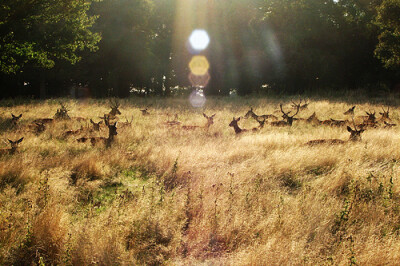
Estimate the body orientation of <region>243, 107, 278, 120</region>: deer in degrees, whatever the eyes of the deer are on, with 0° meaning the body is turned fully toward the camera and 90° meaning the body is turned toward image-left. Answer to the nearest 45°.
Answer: approximately 90°

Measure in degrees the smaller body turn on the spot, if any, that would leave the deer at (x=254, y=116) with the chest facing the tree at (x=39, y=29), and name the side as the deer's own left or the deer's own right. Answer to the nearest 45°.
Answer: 0° — it already faces it

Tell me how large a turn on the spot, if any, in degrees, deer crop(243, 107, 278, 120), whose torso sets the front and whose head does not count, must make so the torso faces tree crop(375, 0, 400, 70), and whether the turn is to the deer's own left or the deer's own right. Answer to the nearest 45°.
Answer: approximately 135° to the deer's own right
